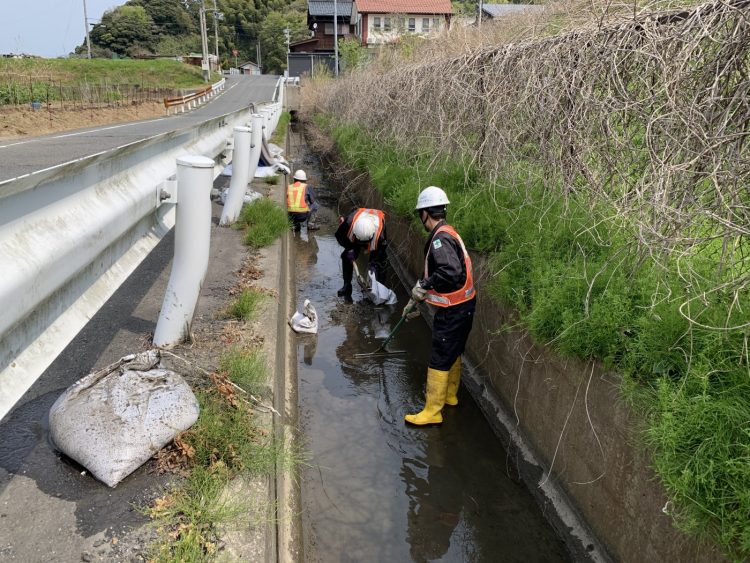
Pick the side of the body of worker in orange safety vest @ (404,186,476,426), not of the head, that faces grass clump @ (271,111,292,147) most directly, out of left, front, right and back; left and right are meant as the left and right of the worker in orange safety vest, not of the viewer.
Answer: right

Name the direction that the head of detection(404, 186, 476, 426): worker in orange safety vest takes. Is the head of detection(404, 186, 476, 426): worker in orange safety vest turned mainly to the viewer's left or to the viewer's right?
to the viewer's left

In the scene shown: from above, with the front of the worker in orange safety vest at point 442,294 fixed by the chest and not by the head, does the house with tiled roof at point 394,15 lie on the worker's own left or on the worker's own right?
on the worker's own right

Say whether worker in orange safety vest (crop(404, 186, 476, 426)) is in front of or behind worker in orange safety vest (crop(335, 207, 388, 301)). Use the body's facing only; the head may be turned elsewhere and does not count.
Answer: in front

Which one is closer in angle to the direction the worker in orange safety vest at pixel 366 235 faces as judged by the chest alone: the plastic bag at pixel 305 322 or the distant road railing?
the plastic bag

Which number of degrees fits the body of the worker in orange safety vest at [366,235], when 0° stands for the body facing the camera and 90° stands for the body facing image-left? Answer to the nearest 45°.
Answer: approximately 0°

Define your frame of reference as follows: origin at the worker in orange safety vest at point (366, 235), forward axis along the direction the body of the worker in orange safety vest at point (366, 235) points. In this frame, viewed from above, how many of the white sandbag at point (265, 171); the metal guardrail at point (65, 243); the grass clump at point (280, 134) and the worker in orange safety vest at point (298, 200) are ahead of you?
1

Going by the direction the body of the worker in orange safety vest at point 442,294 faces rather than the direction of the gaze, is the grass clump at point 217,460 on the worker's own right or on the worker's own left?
on the worker's own left

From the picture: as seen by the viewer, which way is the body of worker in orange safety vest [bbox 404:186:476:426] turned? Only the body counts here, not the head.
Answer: to the viewer's left

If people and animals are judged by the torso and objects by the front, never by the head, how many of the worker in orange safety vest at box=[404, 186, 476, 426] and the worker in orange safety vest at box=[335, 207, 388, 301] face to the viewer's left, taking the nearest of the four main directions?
1

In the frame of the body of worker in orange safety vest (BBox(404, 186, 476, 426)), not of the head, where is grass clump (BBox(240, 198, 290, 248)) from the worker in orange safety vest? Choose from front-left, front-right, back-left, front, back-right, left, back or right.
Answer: front-right

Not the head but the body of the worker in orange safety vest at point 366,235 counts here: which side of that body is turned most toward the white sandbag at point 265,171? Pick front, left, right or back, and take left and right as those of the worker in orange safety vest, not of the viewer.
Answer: back

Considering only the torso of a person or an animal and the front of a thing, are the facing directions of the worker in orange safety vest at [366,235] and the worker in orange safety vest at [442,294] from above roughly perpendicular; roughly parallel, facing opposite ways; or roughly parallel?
roughly perpendicular

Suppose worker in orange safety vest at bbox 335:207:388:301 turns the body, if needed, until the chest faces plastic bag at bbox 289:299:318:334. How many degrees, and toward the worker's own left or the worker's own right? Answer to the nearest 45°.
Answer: approximately 45° to the worker's own right

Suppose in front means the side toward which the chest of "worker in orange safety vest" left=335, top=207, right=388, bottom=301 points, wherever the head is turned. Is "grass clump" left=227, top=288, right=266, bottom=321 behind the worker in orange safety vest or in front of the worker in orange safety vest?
in front
